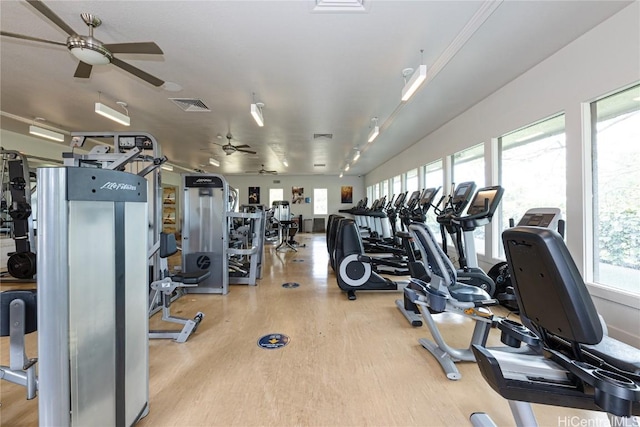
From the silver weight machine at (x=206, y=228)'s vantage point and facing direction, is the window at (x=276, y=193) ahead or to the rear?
to the rear

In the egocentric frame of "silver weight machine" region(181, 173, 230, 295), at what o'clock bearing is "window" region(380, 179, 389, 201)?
The window is roughly at 8 o'clock from the silver weight machine.

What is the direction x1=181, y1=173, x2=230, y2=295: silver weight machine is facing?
toward the camera

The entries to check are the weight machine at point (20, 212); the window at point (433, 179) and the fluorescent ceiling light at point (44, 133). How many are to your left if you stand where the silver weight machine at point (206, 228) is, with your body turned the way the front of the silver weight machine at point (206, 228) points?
1

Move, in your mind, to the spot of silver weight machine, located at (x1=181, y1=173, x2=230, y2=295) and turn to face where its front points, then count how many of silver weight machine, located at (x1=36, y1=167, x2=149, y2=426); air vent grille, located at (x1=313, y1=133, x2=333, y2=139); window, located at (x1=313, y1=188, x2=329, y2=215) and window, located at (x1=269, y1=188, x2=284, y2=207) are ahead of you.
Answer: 1

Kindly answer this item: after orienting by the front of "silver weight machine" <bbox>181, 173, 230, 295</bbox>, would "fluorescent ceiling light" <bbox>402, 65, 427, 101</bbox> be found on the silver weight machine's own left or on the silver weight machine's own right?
on the silver weight machine's own left

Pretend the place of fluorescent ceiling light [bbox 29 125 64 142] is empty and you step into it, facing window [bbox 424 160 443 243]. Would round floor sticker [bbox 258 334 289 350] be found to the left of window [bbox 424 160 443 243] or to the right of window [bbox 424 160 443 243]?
right
